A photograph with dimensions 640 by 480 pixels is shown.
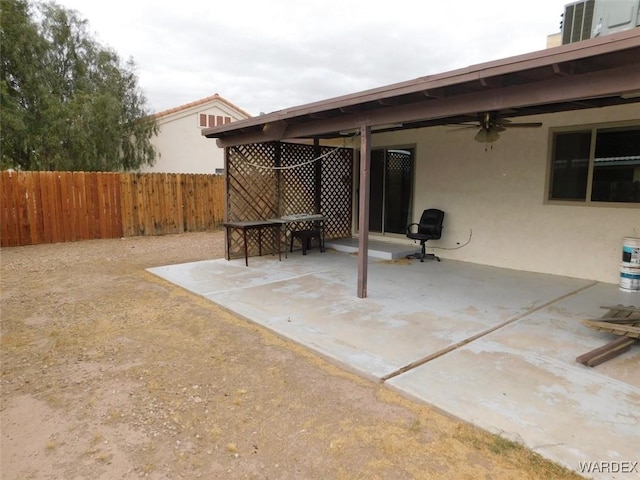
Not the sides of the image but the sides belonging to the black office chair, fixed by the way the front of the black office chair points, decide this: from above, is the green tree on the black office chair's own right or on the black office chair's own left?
on the black office chair's own right

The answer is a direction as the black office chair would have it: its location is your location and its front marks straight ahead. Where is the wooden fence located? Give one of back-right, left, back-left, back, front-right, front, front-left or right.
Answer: front-right

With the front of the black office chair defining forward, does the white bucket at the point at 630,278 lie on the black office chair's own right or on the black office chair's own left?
on the black office chair's own left

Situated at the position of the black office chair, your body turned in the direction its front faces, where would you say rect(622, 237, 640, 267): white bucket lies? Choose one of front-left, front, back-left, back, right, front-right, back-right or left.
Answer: left

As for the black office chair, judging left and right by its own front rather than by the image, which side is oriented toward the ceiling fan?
left

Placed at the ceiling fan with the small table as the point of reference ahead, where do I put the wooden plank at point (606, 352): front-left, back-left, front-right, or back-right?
back-left

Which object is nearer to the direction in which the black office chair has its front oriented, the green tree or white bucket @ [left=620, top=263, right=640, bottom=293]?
the green tree

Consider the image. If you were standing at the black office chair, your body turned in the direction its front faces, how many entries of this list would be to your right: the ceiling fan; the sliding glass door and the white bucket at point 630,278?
1

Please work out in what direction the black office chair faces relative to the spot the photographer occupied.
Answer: facing the viewer and to the left of the viewer

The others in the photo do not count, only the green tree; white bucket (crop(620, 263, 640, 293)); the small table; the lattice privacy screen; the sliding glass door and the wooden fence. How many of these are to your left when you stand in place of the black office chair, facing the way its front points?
1

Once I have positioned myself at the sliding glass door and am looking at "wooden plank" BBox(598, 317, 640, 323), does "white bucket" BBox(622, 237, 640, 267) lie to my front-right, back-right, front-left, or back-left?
front-left

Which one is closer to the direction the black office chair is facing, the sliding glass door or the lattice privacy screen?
the lattice privacy screen

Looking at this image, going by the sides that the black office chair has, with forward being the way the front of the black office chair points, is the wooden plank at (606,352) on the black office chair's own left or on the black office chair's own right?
on the black office chair's own left
